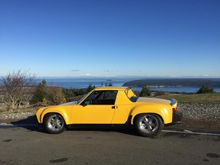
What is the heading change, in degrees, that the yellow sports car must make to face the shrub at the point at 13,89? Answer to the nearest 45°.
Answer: approximately 45° to its right

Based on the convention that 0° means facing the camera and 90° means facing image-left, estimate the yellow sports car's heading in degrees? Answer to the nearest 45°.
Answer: approximately 90°
